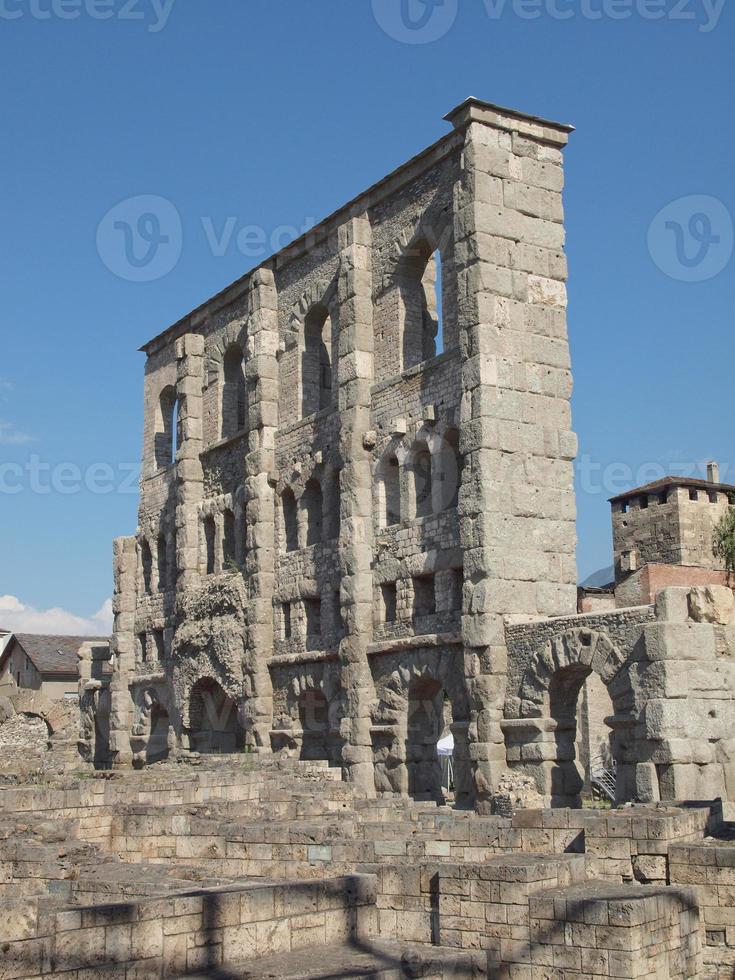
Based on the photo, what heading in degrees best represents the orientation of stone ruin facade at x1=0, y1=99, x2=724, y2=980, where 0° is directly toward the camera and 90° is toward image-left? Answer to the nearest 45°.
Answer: approximately 45°

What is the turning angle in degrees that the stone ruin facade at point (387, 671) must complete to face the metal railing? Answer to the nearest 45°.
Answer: approximately 180°
